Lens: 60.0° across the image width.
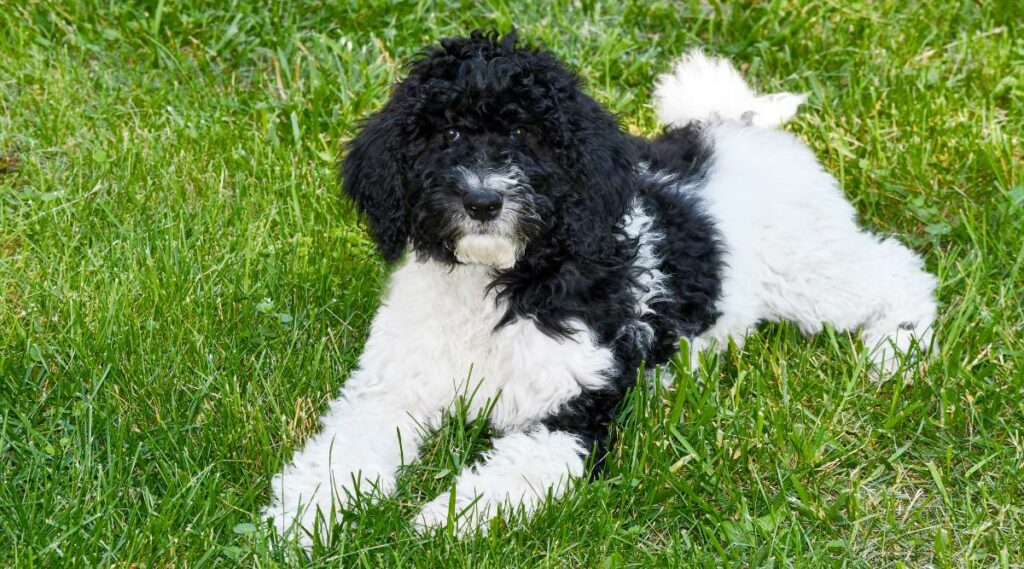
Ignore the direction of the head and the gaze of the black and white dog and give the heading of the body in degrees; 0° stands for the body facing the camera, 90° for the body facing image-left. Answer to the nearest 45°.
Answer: approximately 45°
